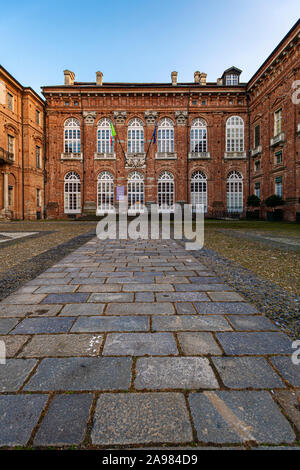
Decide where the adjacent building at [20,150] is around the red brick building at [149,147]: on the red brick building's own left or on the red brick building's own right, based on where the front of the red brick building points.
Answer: on the red brick building's own right

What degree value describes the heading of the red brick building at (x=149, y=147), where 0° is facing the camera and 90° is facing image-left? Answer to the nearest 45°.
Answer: approximately 0°

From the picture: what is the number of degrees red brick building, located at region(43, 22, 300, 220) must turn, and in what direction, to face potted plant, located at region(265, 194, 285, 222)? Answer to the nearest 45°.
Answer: approximately 45° to its left
